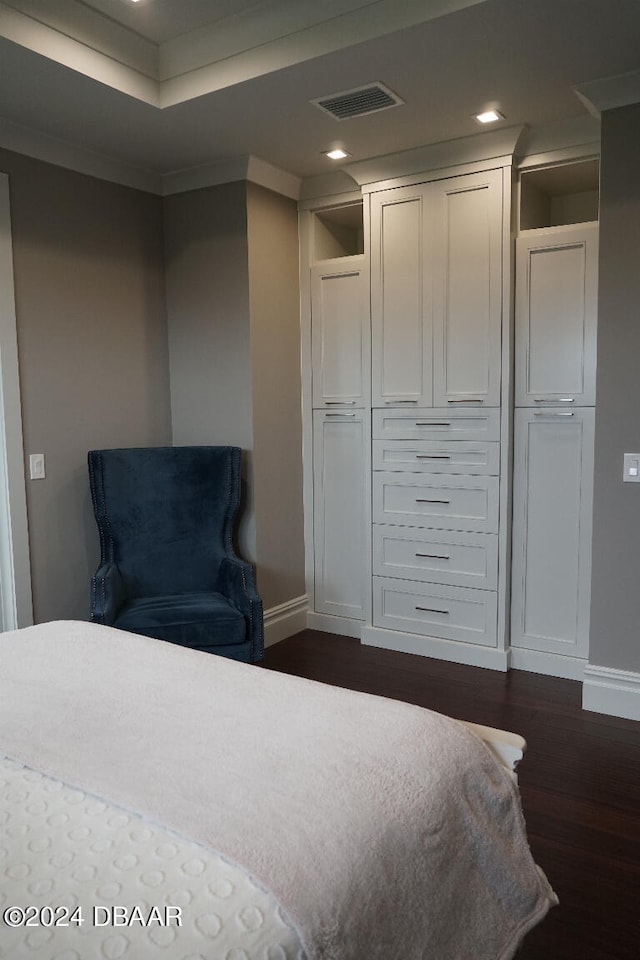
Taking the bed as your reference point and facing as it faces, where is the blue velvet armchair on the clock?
The blue velvet armchair is roughly at 10 o'clock from the bed.

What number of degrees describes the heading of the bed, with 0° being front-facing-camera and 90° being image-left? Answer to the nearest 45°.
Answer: approximately 225°

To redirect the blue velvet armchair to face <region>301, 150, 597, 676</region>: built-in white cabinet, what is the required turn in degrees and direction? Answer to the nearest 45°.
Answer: approximately 90° to its left

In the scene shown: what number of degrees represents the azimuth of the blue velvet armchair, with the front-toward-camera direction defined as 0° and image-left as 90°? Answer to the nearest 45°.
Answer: approximately 0°

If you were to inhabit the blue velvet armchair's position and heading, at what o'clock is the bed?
The bed is roughly at 12 o'clock from the blue velvet armchair.

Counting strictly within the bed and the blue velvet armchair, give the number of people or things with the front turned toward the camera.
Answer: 1

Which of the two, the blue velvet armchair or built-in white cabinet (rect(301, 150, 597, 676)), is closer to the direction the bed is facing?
the built-in white cabinet

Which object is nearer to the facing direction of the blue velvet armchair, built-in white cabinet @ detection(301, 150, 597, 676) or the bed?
the bed

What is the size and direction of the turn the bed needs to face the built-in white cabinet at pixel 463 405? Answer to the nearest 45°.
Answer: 0° — it already faces it
